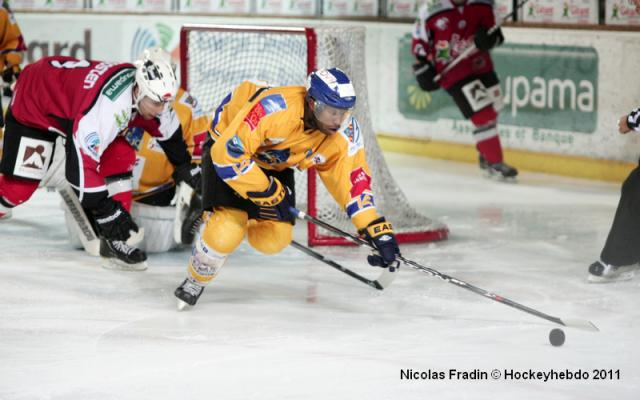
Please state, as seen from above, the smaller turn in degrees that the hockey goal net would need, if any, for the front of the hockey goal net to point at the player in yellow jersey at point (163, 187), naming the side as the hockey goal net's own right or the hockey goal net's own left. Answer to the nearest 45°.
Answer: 0° — it already faces them

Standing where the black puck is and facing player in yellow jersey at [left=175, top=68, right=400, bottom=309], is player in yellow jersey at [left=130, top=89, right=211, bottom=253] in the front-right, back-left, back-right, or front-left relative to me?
front-right

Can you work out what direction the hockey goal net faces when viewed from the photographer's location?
facing the viewer and to the left of the viewer

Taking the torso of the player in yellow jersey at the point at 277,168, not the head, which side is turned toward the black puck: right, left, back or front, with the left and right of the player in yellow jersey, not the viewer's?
front

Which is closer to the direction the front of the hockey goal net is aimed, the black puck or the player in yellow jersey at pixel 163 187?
the player in yellow jersey

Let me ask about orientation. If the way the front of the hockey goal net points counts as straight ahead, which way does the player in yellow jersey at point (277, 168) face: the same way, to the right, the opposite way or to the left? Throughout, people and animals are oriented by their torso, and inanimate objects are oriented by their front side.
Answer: to the left

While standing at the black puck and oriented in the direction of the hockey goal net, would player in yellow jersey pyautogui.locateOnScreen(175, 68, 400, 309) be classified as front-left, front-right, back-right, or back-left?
front-left

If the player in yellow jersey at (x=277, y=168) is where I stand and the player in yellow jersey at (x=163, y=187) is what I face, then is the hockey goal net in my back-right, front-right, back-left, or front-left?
front-right

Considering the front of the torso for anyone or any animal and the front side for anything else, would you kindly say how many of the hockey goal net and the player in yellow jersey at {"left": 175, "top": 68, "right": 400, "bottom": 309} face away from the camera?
0

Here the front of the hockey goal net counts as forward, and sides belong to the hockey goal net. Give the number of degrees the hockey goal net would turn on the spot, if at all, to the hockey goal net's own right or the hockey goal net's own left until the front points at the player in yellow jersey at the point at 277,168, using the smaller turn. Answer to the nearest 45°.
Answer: approximately 45° to the hockey goal net's own left

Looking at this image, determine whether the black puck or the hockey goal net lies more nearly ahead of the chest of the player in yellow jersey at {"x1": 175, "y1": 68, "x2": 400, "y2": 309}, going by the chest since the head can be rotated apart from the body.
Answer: the black puck

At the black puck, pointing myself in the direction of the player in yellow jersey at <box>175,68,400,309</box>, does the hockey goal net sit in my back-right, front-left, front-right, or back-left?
front-right

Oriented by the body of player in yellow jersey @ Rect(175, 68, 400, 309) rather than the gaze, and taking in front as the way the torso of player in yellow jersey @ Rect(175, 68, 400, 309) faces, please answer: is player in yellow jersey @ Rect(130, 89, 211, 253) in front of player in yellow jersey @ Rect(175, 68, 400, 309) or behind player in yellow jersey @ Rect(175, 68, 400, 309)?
behind

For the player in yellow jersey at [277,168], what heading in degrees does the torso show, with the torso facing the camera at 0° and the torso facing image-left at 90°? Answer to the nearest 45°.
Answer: approximately 315°
